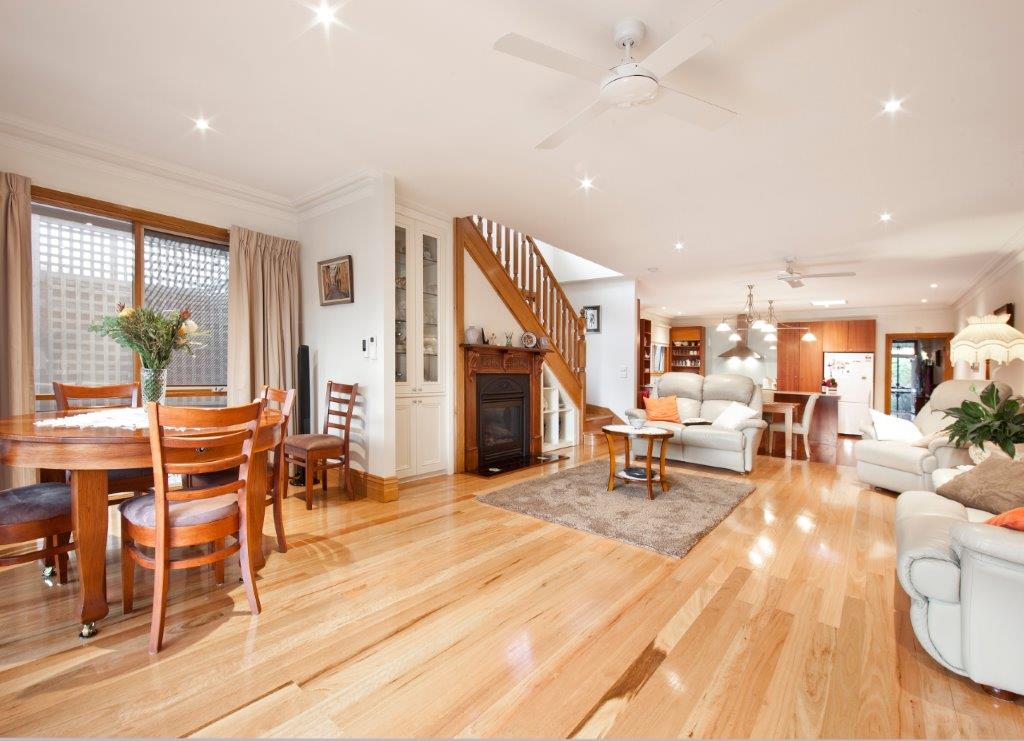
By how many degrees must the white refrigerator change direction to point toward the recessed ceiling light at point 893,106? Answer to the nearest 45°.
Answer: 0° — it already faces it

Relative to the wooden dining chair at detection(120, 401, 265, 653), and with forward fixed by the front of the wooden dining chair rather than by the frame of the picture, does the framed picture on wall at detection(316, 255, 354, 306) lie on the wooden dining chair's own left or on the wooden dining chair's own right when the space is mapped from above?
on the wooden dining chair's own right

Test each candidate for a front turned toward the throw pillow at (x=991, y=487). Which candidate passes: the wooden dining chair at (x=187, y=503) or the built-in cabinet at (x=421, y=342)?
the built-in cabinet

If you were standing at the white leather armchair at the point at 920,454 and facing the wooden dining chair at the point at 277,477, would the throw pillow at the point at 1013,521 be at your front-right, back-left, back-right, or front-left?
front-left

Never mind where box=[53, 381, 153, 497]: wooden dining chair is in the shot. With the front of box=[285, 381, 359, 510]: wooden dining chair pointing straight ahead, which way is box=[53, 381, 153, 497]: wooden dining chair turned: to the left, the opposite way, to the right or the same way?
to the left

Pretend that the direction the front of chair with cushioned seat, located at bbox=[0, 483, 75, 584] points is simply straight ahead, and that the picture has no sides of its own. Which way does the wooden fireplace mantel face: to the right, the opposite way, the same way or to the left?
to the right

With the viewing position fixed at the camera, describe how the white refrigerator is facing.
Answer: facing the viewer

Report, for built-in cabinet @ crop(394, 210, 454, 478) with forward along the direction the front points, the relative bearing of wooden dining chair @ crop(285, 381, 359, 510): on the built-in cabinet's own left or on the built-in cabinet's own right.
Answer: on the built-in cabinet's own right

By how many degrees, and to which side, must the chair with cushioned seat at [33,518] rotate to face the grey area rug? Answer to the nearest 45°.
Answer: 0° — it already faces it

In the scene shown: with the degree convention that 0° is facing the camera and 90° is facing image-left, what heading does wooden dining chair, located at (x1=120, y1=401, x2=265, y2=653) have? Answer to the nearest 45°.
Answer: approximately 135°

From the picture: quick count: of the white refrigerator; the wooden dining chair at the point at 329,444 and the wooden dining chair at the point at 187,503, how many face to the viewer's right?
0

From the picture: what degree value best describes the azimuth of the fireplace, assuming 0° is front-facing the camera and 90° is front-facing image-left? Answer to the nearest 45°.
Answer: approximately 315°

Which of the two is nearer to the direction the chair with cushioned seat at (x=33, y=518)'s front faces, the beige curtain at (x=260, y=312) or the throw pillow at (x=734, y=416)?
the throw pillow

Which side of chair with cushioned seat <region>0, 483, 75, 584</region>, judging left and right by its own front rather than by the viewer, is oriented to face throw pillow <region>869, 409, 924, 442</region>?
front

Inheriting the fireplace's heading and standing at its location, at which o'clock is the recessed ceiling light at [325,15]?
The recessed ceiling light is roughly at 2 o'clock from the fireplace.

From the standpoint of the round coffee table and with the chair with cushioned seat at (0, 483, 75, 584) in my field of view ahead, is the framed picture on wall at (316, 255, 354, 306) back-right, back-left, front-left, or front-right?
front-right

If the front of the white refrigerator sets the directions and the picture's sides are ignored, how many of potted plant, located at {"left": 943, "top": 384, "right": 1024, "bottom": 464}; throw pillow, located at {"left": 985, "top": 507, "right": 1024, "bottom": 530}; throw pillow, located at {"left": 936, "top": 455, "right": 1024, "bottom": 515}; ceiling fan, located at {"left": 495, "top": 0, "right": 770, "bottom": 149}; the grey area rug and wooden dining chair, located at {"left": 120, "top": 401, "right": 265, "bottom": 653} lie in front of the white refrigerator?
6
